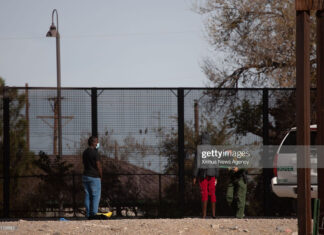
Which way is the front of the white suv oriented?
away from the camera

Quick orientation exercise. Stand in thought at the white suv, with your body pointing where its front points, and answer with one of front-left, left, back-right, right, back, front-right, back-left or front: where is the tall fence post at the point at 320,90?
back

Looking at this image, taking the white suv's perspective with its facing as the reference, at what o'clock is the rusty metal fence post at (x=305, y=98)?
The rusty metal fence post is roughly at 6 o'clock from the white suv.

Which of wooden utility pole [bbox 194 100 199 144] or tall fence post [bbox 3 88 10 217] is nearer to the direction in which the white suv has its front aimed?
the wooden utility pole

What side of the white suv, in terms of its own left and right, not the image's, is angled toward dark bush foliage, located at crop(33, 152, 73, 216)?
left
